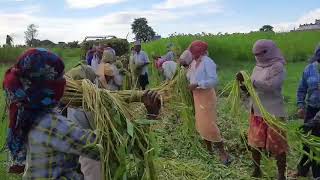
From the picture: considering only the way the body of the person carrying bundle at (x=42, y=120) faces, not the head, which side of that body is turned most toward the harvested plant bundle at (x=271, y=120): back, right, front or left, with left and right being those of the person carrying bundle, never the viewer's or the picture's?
front

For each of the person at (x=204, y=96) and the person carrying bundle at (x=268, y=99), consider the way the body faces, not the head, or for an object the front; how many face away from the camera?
0

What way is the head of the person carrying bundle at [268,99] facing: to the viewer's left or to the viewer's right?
to the viewer's left

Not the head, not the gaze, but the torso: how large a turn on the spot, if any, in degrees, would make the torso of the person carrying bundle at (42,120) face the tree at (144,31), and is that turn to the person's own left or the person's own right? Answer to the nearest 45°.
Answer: approximately 45° to the person's own left

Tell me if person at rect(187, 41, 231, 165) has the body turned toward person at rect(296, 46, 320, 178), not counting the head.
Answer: no

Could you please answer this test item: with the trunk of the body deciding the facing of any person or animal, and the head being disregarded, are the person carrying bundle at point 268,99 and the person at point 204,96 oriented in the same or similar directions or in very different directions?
same or similar directions

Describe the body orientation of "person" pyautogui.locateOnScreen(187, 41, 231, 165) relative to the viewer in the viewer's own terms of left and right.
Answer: facing the viewer and to the left of the viewer

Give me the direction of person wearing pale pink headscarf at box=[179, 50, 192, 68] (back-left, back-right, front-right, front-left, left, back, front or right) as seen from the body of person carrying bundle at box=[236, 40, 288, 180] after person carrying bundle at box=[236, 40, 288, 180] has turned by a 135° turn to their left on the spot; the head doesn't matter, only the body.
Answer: back-left

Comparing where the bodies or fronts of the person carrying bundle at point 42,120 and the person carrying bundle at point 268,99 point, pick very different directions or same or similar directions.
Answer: very different directions

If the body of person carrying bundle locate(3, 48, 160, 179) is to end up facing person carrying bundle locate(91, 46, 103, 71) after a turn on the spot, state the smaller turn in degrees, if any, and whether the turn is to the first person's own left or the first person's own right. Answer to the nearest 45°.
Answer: approximately 45° to the first person's own left

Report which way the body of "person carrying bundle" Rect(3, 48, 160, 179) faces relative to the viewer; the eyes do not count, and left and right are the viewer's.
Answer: facing away from the viewer and to the right of the viewer

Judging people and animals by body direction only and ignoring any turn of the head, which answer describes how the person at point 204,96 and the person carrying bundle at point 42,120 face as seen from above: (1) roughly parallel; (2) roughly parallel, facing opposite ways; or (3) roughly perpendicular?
roughly parallel, facing opposite ways

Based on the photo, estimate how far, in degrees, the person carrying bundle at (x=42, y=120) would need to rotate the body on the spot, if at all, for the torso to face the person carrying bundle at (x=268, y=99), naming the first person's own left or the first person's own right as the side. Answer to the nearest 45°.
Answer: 0° — they already face them
